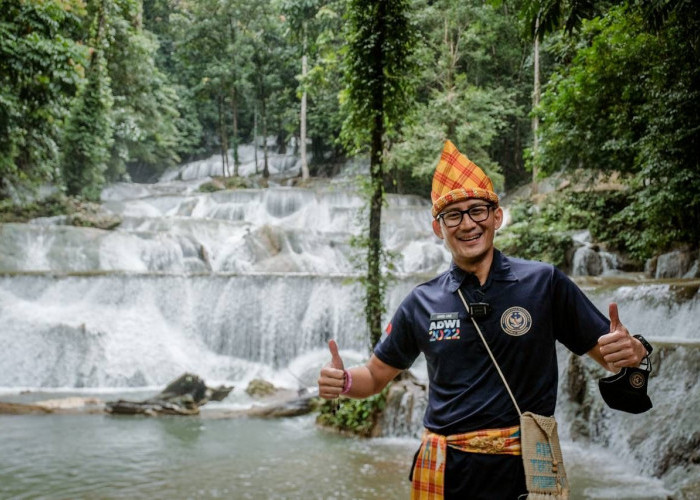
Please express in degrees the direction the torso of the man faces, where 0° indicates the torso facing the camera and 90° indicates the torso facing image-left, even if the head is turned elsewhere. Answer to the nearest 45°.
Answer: approximately 0°

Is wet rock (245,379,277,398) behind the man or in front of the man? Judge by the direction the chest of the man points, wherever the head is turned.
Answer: behind

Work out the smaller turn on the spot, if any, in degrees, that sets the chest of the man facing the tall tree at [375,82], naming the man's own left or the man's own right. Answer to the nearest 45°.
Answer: approximately 180°

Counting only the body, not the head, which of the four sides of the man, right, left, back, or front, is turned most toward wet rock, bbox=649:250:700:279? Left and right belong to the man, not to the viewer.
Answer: back

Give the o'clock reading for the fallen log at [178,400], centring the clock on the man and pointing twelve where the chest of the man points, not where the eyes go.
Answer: The fallen log is roughly at 5 o'clock from the man.
